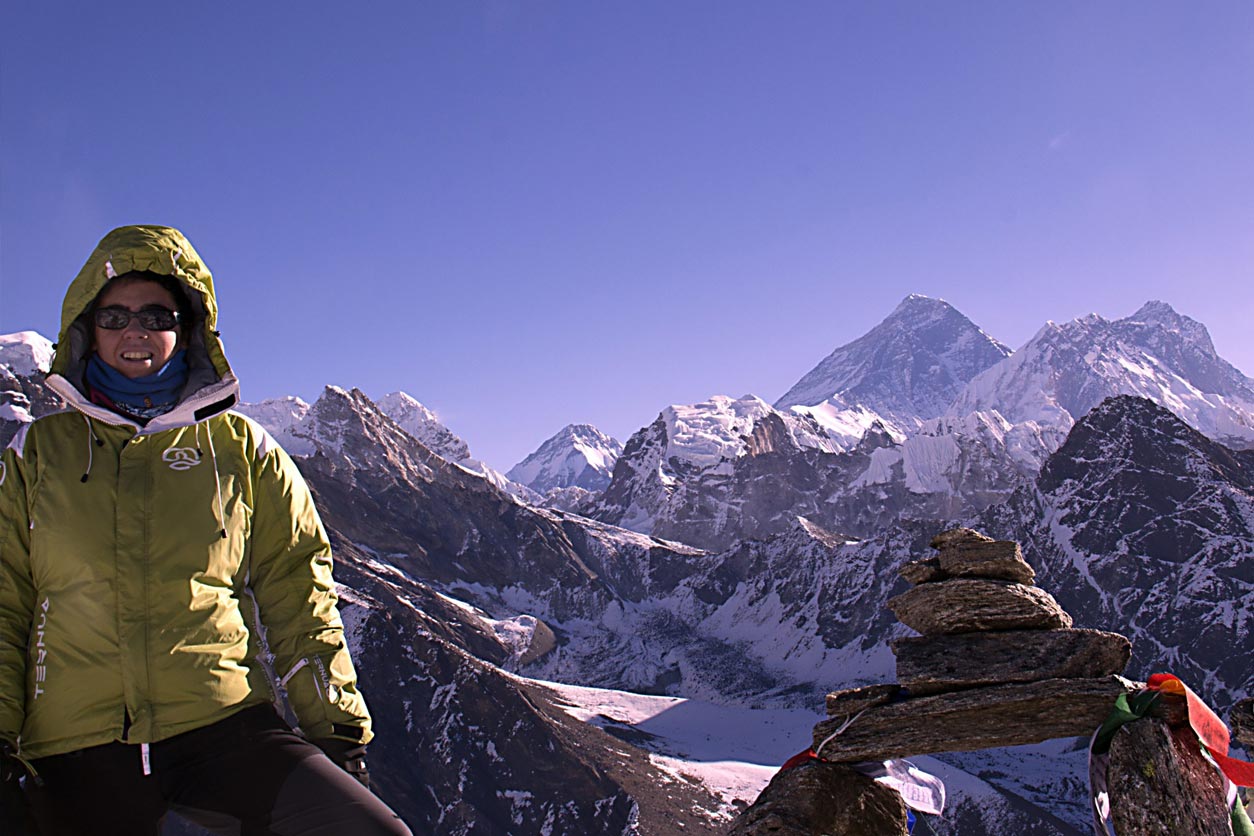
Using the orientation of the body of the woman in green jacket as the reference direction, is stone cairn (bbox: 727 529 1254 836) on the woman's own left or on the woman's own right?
on the woman's own left

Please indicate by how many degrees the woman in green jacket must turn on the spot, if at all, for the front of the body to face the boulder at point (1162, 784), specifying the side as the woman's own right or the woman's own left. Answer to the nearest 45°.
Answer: approximately 90° to the woman's own left

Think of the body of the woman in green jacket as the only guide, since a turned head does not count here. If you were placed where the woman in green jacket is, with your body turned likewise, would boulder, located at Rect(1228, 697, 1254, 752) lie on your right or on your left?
on your left

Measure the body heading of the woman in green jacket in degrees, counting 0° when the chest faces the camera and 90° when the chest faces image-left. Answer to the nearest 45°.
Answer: approximately 0°
